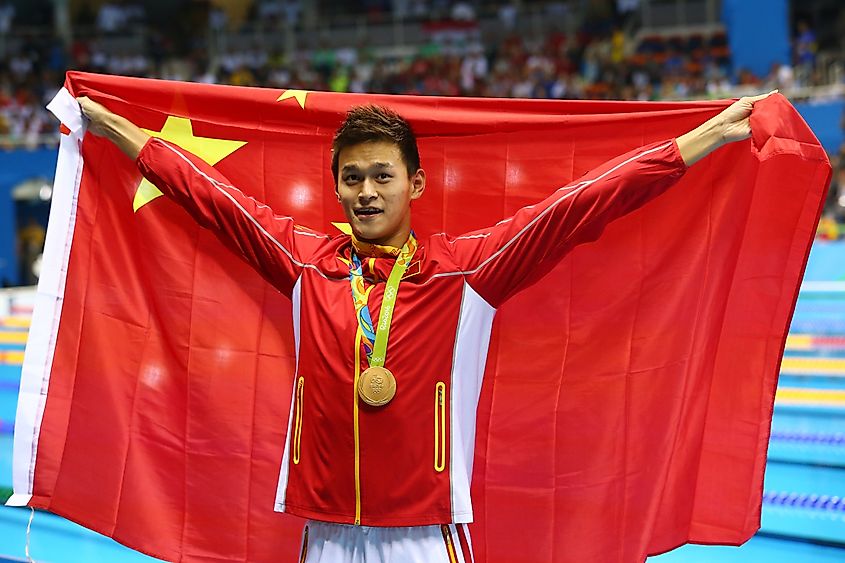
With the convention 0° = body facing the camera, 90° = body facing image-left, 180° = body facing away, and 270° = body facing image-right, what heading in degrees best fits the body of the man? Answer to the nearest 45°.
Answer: approximately 0°
